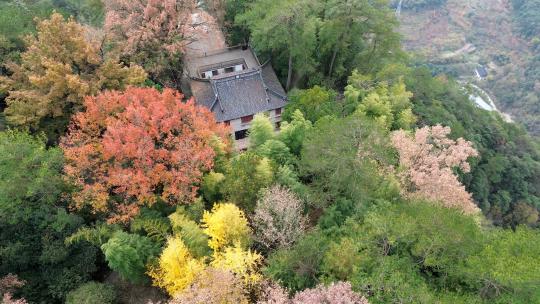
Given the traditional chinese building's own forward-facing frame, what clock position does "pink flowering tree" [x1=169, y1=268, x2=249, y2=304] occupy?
The pink flowering tree is roughly at 12 o'clock from the traditional chinese building.

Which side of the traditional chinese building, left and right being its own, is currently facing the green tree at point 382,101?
left

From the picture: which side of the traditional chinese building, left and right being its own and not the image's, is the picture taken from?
front

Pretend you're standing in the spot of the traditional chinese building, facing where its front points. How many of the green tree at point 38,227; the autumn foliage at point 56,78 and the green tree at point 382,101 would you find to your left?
1

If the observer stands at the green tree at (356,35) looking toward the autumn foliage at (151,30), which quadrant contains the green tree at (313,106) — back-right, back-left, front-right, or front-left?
front-left

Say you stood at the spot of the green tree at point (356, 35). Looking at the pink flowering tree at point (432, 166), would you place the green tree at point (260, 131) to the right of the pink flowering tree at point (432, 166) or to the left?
right

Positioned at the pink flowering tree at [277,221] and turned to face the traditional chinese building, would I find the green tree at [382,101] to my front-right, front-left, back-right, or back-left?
front-right

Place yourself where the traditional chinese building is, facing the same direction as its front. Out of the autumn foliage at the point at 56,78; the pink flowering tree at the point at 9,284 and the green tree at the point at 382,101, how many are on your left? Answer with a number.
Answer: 1

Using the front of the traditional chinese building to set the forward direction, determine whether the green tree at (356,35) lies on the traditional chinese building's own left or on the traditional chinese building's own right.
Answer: on the traditional chinese building's own left

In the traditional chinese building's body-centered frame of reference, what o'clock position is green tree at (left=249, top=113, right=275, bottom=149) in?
The green tree is roughly at 12 o'clock from the traditional chinese building.

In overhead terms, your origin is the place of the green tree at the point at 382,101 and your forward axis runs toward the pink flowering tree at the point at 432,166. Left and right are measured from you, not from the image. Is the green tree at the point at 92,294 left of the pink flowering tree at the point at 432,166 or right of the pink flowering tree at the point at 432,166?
right

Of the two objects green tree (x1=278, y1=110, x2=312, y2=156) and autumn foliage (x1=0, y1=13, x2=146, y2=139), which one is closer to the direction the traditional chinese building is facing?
the green tree

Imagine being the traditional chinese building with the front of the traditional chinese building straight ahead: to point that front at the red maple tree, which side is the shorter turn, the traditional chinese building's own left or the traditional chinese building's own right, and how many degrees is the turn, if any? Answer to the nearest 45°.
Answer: approximately 45° to the traditional chinese building's own right

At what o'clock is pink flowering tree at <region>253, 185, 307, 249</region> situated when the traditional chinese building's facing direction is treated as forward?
The pink flowering tree is roughly at 12 o'clock from the traditional chinese building.

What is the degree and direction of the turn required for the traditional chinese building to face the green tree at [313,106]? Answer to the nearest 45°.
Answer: approximately 45° to its left

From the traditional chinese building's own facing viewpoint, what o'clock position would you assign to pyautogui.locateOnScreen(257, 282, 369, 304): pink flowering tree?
The pink flowering tree is roughly at 12 o'clock from the traditional chinese building.

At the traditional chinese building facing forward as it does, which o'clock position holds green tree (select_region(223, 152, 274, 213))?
The green tree is roughly at 12 o'clock from the traditional chinese building.
